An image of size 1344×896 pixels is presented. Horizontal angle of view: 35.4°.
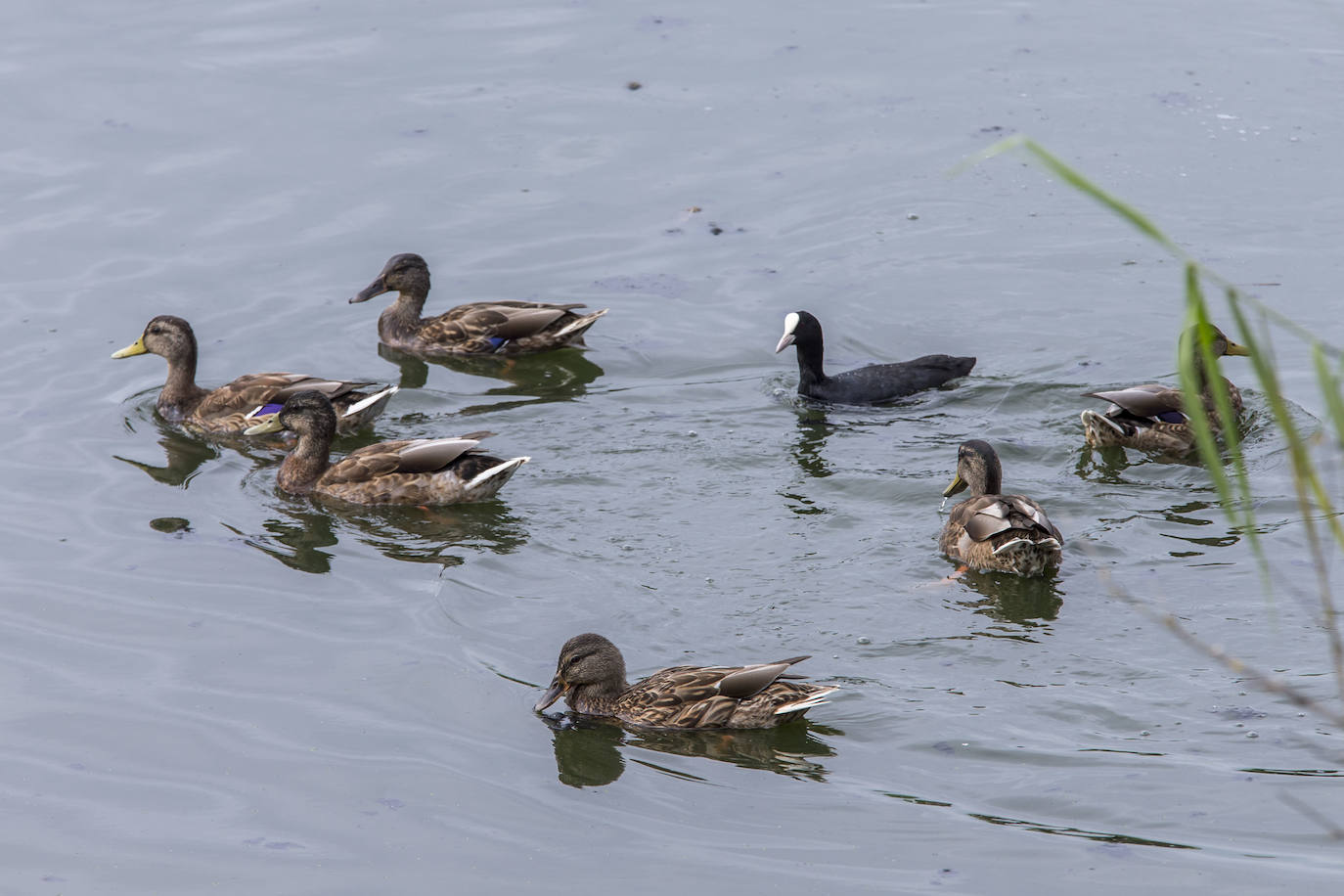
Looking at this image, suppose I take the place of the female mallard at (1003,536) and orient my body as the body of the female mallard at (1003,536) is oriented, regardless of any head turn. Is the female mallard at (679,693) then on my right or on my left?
on my left

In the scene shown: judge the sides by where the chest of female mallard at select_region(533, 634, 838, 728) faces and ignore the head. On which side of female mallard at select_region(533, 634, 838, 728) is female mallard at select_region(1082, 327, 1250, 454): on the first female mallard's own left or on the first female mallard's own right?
on the first female mallard's own right

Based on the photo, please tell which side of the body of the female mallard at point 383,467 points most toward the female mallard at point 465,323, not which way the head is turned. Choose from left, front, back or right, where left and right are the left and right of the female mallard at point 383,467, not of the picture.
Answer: right

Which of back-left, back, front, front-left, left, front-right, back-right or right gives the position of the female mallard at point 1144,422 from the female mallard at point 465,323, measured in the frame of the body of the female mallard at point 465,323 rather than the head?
back-left

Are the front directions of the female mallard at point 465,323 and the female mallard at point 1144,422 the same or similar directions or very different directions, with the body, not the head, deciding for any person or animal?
very different directions

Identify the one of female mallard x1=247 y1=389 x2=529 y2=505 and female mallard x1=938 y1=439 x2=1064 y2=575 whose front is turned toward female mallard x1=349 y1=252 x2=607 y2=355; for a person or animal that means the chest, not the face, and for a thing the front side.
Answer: female mallard x1=938 y1=439 x2=1064 y2=575

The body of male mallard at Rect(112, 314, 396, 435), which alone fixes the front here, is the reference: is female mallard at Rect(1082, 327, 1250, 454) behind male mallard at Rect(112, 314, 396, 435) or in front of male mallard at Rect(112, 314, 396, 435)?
behind

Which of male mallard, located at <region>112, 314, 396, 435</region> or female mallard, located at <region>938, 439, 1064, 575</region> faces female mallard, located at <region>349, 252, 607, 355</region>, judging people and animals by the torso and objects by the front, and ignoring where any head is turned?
female mallard, located at <region>938, 439, 1064, 575</region>

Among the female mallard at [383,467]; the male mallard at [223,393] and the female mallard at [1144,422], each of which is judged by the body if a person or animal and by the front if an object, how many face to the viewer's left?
2

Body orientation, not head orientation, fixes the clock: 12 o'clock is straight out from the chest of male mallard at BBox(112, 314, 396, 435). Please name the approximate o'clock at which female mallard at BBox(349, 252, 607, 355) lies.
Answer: female mallard at BBox(349, 252, 607, 355) is roughly at 5 o'clock from male mallard at BBox(112, 314, 396, 435).

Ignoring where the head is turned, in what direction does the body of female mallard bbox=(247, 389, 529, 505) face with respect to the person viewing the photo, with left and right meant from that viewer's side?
facing to the left of the viewer

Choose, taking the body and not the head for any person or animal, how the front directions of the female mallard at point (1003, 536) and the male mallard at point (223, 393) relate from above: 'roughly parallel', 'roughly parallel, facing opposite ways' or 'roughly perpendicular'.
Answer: roughly perpendicular

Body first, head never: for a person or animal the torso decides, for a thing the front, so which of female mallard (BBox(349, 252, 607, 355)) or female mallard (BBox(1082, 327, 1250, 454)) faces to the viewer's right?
female mallard (BBox(1082, 327, 1250, 454))

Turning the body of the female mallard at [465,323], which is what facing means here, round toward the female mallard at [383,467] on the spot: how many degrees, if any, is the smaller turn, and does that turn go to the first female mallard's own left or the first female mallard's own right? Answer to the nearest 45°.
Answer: approximately 90° to the first female mallard's own left
